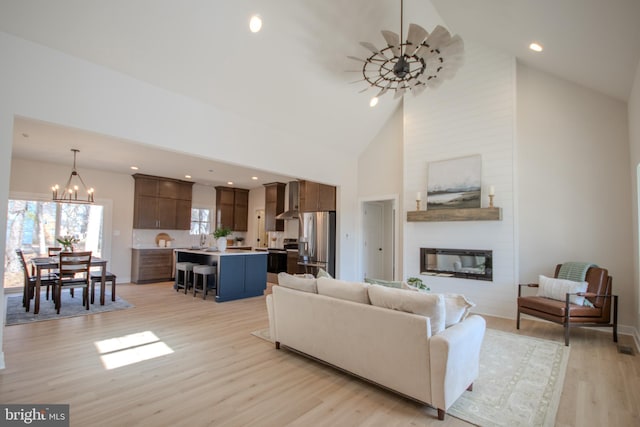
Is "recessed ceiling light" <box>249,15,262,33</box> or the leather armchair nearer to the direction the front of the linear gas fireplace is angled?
the recessed ceiling light

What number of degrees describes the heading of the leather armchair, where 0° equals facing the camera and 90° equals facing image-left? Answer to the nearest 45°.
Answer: approximately 45°

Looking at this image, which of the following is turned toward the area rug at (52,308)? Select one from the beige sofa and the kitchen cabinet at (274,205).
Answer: the kitchen cabinet

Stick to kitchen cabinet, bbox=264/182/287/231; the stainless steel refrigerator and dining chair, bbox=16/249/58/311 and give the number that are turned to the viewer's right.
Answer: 1

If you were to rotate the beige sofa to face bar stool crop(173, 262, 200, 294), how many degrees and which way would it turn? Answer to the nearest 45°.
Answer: approximately 90° to its left

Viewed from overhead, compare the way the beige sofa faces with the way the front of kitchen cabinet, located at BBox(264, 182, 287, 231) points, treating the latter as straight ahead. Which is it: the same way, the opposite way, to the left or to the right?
the opposite way

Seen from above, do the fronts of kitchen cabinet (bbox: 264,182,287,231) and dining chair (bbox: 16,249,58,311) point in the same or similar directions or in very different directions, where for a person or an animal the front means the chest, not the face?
very different directions

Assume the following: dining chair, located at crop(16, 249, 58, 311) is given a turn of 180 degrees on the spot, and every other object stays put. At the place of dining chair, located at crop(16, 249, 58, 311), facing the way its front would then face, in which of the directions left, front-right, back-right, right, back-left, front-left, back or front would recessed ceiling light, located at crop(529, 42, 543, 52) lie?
back-left

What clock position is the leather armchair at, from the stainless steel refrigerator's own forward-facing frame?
The leather armchair is roughly at 9 o'clock from the stainless steel refrigerator.

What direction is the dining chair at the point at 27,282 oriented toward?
to the viewer's right

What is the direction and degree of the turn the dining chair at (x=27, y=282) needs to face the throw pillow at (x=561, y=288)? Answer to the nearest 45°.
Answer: approximately 45° to its right

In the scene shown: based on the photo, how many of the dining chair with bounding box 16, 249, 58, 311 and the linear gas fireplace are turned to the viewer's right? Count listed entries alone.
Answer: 1

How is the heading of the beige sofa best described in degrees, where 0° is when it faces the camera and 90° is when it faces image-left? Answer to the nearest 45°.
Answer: approximately 225°
